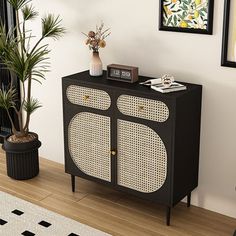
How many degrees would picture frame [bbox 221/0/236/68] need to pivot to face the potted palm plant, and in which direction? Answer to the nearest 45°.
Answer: approximately 45° to its right

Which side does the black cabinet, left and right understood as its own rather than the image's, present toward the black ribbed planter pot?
right

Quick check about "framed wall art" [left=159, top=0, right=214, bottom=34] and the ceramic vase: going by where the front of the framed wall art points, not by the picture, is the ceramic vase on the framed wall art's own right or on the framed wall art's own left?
on the framed wall art's own right

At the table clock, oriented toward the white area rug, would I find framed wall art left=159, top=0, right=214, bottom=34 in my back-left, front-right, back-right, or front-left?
back-left

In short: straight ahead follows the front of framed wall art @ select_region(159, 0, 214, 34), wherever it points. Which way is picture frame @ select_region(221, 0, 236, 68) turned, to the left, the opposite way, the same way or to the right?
the same way

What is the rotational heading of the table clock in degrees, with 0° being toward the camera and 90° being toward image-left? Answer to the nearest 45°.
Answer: approximately 45°

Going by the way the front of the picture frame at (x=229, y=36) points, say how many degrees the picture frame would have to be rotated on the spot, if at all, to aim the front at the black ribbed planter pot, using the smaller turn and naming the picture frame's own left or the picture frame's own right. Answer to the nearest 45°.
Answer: approximately 45° to the picture frame's own right

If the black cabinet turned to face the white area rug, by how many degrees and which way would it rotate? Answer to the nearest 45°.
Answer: approximately 45° to its right

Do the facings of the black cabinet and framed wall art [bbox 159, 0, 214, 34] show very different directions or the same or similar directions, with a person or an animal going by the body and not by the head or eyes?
same or similar directions

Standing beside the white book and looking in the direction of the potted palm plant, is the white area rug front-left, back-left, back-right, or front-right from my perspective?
front-left

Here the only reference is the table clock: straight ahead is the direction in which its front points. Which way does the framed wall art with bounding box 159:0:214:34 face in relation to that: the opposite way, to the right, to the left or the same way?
the same way

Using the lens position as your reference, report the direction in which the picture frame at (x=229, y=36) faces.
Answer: facing the viewer and to the left of the viewer

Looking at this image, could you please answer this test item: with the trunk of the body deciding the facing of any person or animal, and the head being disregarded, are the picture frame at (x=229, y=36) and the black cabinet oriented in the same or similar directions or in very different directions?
same or similar directions

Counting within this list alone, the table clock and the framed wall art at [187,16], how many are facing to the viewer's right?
0

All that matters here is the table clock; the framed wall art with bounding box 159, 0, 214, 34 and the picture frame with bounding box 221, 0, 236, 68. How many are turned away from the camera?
0

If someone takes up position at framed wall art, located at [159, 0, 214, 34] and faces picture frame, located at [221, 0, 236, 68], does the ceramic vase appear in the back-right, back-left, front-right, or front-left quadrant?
back-right
